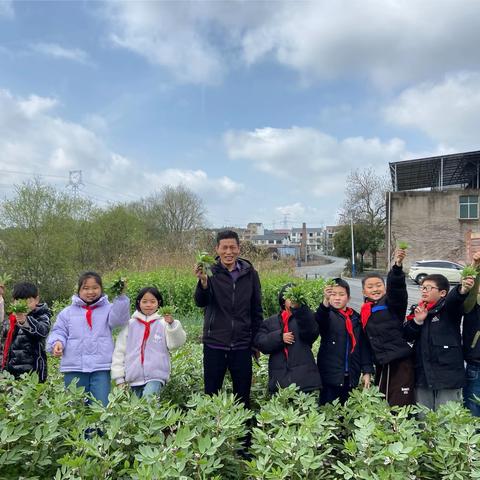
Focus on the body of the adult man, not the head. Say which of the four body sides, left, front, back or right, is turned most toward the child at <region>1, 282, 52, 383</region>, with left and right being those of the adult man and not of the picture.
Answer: right

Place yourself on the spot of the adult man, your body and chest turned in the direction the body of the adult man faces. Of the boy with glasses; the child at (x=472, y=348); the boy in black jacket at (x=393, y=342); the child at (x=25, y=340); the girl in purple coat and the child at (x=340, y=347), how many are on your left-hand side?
4

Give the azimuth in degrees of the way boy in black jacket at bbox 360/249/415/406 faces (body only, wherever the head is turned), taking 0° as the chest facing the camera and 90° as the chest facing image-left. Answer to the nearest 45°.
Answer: approximately 45°

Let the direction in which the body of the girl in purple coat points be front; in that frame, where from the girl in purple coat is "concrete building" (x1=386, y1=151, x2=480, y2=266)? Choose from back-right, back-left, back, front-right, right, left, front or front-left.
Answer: back-left

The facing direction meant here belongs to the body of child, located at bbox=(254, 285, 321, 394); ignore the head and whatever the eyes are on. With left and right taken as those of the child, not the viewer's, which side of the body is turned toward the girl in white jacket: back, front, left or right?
right

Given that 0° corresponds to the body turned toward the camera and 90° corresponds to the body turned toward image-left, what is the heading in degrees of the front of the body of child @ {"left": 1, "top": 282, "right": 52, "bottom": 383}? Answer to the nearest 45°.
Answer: approximately 45°

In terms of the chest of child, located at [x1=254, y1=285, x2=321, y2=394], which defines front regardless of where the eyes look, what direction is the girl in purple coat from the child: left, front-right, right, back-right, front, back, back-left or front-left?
right

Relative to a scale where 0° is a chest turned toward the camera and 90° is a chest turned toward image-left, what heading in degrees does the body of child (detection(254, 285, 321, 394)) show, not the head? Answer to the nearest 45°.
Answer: approximately 0°

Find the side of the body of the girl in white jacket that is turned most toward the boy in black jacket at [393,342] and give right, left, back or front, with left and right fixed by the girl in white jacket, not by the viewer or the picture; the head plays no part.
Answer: left
